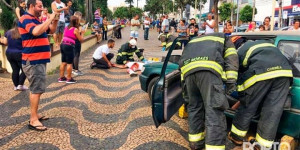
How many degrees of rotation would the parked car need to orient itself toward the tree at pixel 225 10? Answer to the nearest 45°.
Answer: approximately 45° to its right

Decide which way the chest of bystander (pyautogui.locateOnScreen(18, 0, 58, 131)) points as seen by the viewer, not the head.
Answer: to the viewer's right

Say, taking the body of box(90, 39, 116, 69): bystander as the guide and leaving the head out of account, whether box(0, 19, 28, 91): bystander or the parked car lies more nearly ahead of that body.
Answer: the parked car

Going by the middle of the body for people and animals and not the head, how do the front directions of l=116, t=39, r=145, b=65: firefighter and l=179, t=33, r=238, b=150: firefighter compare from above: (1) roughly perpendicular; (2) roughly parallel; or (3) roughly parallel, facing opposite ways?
roughly perpendicular

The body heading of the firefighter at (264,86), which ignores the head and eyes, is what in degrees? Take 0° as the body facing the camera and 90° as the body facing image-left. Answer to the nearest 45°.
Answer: approximately 135°

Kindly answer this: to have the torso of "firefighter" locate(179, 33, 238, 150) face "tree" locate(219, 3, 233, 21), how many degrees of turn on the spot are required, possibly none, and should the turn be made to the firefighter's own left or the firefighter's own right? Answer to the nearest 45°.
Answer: approximately 45° to the firefighter's own left

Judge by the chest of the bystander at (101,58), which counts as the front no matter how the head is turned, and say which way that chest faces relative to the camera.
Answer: to the viewer's right

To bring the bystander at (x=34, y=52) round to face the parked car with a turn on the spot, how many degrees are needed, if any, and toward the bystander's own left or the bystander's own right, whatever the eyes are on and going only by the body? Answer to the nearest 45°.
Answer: approximately 45° to the bystander's own right

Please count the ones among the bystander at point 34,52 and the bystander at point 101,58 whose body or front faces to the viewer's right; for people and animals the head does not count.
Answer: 2

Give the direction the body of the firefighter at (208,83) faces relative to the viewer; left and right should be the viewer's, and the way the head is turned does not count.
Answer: facing away from the viewer and to the right of the viewer

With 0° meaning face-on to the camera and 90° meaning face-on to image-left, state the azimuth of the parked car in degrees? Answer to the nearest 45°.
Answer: approximately 135°
